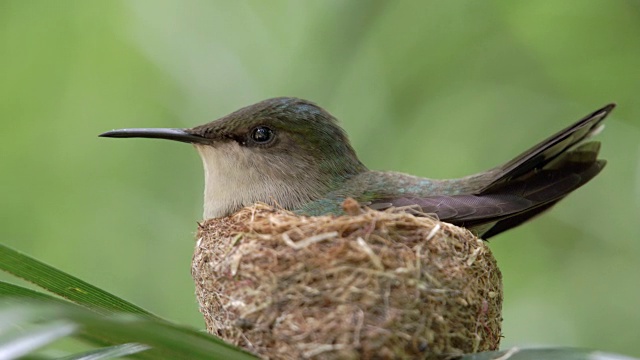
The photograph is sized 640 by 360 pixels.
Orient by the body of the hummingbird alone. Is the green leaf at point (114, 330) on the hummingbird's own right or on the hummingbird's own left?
on the hummingbird's own left

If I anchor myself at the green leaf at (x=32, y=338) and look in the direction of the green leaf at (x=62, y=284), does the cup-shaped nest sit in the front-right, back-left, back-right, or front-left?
front-right

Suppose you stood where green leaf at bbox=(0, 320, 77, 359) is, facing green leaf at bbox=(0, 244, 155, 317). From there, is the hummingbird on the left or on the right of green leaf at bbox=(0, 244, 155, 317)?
right

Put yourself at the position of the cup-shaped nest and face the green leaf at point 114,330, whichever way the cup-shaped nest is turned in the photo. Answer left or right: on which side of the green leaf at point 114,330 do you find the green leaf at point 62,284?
right

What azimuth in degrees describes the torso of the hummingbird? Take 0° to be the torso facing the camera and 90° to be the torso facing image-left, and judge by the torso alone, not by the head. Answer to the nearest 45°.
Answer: approximately 90°

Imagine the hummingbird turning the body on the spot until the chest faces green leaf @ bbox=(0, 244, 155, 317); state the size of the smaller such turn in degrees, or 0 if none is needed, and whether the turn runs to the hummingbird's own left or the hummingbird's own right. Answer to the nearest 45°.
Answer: approximately 45° to the hummingbird's own left

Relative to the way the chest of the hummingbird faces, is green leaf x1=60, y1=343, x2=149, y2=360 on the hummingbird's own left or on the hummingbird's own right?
on the hummingbird's own left
